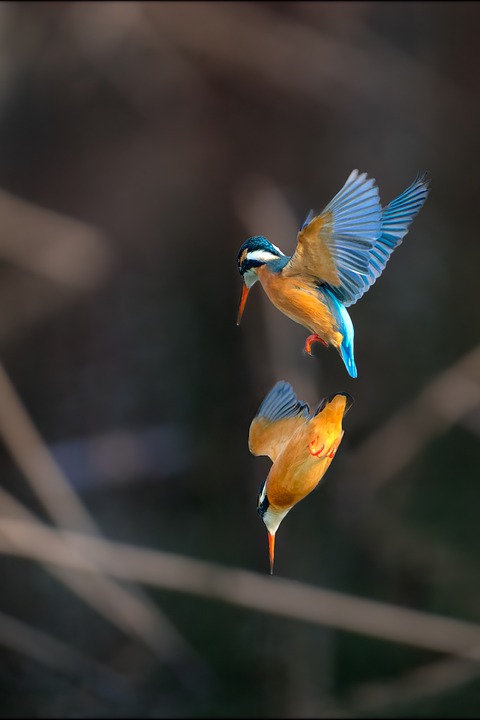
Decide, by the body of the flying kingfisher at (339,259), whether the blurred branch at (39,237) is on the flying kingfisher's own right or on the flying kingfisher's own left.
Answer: on the flying kingfisher's own right

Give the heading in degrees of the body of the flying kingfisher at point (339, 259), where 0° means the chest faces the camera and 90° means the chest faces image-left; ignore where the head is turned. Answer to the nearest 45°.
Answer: approximately 90°

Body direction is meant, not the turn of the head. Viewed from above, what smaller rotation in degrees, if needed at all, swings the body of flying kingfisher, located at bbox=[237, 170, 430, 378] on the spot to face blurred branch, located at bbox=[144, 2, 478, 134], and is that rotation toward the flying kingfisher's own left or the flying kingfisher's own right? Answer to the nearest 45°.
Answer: approximately 90° to the flying kingfisher's own right

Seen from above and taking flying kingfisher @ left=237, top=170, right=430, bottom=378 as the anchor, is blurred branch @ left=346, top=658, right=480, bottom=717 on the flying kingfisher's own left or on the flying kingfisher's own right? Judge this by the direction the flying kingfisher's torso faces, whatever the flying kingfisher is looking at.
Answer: on the flying kingfisher's own right

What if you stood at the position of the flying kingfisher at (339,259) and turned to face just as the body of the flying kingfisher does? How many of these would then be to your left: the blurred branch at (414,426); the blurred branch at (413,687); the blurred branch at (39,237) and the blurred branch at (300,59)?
0

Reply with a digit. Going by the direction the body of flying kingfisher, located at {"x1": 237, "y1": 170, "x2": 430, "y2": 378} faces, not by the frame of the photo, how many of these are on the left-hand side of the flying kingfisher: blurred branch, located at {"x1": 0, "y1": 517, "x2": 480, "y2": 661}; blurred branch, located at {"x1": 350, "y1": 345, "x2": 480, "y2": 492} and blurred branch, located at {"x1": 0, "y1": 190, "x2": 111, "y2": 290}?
0

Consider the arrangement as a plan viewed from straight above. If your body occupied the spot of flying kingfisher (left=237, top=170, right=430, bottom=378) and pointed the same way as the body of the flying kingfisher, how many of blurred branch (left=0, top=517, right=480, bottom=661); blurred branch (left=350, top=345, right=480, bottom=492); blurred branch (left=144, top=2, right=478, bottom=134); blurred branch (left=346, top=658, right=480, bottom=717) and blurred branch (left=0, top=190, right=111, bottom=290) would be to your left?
0

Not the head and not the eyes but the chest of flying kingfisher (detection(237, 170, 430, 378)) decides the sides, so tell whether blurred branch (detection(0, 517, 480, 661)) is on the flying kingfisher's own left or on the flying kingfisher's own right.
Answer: on the flying kingfisher's own right

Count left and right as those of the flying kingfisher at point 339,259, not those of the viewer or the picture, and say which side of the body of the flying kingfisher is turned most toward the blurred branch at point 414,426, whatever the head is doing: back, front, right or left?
right
